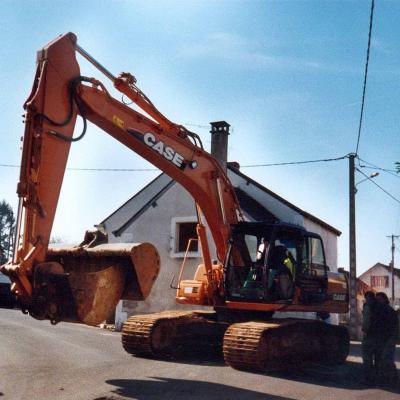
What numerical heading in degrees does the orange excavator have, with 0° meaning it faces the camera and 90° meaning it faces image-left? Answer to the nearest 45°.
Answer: approximately 45°

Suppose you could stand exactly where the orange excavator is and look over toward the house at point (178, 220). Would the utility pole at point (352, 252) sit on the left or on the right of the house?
right

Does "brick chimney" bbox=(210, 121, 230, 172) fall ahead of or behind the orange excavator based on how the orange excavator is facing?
behind

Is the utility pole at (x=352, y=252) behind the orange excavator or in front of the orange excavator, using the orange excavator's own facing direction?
behind
